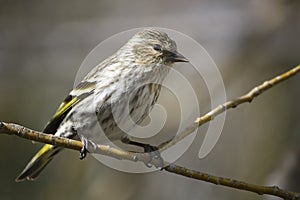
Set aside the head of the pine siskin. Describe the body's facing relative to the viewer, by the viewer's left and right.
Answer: facing the viewer and to the right of the viewer
